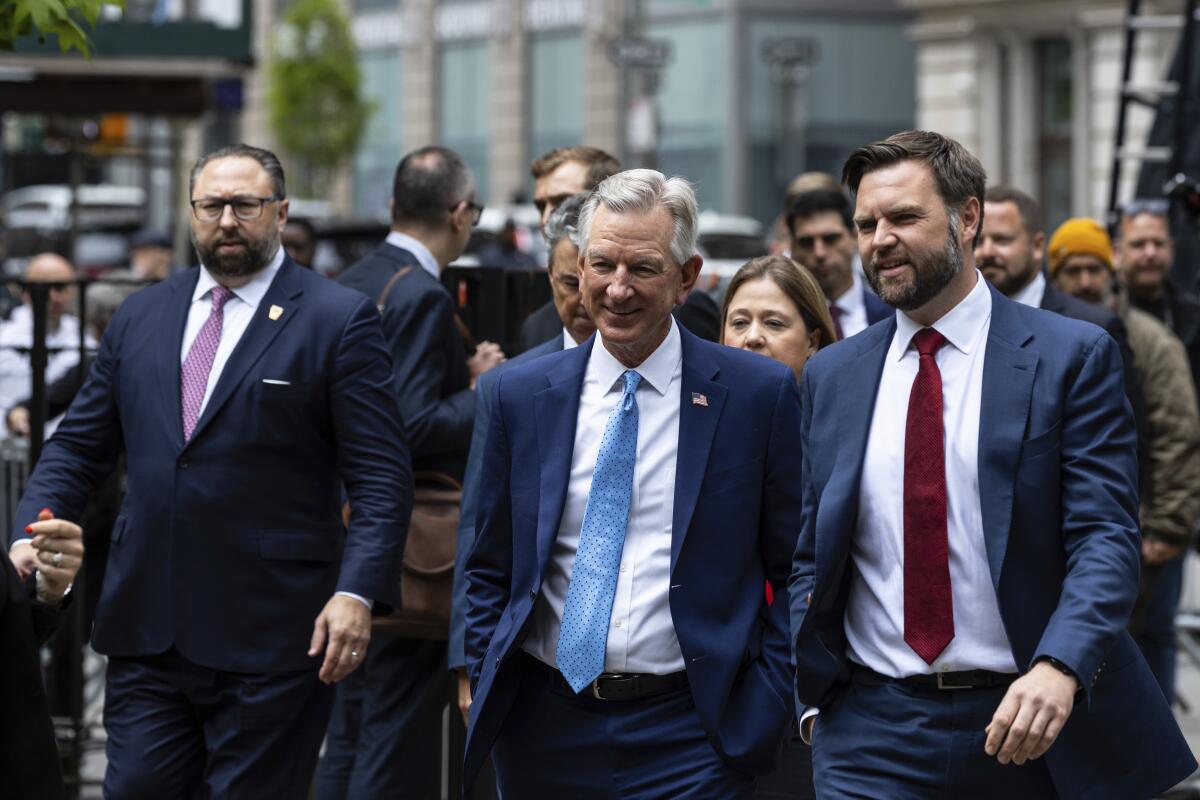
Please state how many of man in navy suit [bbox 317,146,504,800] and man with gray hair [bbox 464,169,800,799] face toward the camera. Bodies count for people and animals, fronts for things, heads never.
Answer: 1

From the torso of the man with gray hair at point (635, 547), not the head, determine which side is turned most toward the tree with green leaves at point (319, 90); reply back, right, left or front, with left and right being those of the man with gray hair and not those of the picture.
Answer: back

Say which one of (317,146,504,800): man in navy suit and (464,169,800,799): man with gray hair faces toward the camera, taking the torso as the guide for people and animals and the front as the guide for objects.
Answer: the man with gray hair

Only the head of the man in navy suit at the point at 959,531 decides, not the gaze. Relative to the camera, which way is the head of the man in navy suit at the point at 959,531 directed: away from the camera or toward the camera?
toward the camera

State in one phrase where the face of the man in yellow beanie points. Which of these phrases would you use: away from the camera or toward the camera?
toward the camera

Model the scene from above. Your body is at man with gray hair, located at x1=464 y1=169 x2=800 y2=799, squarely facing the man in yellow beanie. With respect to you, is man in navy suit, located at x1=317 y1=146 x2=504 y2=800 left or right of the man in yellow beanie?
left

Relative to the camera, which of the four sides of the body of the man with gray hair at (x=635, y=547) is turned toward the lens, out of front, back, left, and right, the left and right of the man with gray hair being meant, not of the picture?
front

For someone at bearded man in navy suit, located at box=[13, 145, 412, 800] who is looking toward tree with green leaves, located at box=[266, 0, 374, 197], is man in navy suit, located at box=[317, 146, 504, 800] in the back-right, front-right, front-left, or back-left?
front-right

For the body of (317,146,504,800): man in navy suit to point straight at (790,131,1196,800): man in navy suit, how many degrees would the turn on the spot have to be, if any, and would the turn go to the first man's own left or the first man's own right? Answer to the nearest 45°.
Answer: approximately 135° to the first man's own right

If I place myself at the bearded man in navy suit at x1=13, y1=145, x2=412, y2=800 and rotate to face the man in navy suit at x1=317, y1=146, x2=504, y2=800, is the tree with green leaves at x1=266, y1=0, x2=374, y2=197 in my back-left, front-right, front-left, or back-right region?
front-left

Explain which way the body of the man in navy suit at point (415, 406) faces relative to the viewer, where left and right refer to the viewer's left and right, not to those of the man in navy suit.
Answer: facing away from the viewer and to the right of the viewer

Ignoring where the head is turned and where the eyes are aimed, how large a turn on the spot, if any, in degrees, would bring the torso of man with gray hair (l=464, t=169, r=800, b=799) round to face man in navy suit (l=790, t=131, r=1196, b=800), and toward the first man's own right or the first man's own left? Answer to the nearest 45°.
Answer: approximately 45° to the first man's own left

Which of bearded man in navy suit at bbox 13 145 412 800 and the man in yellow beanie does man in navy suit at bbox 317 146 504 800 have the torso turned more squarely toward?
the man in yellow beanie

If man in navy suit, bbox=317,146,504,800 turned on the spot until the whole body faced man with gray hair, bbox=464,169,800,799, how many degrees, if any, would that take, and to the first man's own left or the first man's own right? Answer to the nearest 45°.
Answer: approximately 135° to the first man's own right
